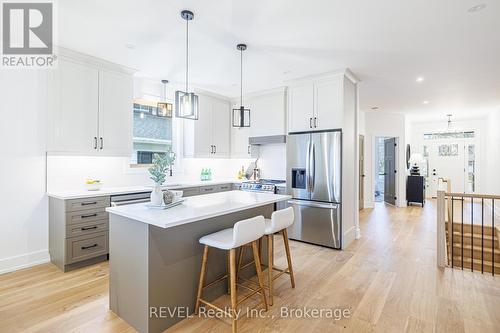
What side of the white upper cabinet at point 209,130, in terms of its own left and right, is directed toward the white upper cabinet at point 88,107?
right

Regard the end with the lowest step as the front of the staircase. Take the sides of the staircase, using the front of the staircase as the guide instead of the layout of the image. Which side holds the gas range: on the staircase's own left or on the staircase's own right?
on the staircase's own right

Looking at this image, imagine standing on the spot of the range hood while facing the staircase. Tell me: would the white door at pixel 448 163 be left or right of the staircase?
left

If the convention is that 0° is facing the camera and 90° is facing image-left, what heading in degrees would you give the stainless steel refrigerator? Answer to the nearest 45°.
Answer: approximately 45°

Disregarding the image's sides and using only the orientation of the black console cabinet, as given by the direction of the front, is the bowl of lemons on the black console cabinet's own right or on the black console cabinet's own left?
on the black console cabinet's own right

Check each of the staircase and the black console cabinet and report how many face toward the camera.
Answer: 1

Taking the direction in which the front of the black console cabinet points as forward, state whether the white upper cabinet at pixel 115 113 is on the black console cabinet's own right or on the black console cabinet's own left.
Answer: on the black console cabinet's own right

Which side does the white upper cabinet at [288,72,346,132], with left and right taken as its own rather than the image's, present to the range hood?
right

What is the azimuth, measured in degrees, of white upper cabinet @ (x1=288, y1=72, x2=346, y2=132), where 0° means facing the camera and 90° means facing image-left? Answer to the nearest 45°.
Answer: approximately 45°
